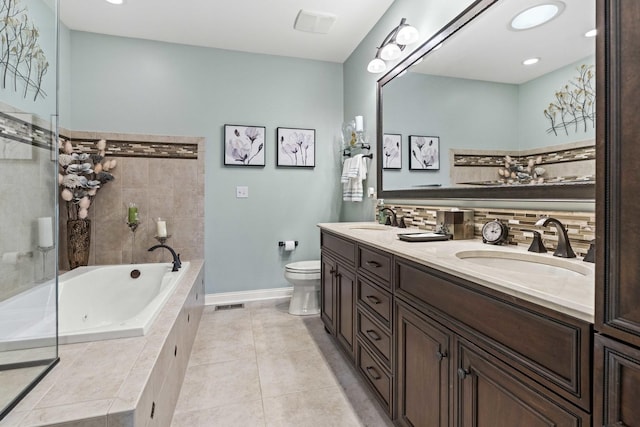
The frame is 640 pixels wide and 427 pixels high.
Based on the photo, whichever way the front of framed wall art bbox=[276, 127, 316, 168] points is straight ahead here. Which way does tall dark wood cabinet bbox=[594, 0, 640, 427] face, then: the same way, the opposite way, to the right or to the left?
to the right

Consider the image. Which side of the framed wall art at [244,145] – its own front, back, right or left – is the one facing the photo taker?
front

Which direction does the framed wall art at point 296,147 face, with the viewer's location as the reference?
facing the viewer

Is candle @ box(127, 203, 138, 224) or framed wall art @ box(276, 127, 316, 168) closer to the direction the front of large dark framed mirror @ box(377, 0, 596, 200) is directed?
the candle

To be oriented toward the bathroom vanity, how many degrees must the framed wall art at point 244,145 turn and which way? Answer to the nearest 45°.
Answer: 0° — it already faces it

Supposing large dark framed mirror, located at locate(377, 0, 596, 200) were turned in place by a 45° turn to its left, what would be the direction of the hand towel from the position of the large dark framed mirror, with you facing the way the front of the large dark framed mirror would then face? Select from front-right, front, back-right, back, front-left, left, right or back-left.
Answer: back-right

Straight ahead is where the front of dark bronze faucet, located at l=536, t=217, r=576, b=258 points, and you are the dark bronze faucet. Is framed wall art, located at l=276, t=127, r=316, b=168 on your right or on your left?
on your right

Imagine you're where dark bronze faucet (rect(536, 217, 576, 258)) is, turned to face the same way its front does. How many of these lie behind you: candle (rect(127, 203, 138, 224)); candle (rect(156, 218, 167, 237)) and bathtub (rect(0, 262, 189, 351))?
0

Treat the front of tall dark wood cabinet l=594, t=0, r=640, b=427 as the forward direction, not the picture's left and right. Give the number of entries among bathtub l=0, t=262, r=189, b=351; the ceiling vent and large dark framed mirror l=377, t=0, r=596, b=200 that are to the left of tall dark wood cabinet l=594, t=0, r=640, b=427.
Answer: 0

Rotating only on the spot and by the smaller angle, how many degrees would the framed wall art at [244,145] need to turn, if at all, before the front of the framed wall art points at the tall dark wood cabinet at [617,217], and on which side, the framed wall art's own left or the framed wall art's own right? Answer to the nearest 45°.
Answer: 0° — it already faces it

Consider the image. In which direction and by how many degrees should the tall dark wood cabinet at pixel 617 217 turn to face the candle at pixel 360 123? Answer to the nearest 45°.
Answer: approximately 90° to its right

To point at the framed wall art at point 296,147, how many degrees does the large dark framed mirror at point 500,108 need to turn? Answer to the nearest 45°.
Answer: approximately 90° to its right

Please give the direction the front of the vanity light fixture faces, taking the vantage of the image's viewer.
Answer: facing the viewer and to the left of the viewer

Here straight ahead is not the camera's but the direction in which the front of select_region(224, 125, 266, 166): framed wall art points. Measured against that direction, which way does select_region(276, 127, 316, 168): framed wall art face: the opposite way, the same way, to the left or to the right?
the same way

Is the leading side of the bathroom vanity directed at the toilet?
no
